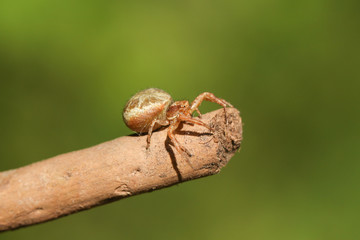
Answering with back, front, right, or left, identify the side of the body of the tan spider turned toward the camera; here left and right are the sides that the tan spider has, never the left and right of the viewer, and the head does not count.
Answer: right
